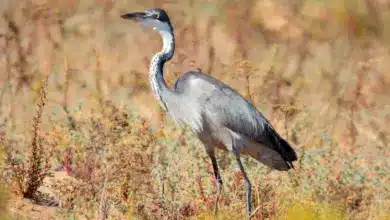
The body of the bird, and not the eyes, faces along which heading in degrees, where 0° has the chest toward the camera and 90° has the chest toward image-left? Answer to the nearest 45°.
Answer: approximately 90°
